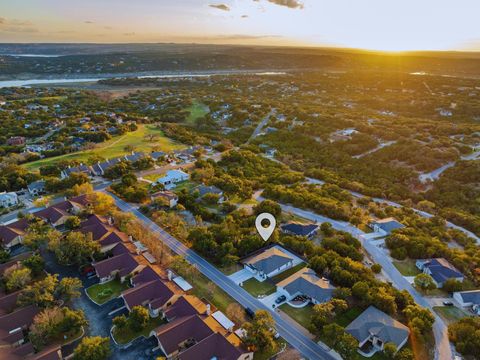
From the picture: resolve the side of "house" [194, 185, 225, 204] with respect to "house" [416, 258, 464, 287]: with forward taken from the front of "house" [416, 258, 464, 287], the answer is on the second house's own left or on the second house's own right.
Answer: on the second house's own right

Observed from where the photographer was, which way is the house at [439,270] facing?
facing the viewer and to the left of the viewer

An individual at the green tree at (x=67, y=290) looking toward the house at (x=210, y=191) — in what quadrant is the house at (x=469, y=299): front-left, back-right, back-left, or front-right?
front-right

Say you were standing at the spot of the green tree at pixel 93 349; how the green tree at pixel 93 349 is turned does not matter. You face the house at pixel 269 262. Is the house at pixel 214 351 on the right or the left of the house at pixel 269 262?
right

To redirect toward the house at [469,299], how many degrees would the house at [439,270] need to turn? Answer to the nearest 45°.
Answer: approximately 90° to its left

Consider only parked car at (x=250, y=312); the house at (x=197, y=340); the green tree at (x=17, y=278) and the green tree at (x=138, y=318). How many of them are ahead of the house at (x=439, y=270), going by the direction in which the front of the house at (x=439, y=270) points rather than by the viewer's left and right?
4

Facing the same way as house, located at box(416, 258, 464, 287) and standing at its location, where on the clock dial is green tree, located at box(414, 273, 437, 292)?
The green tree is roughly at 11 o'clock from the house.
